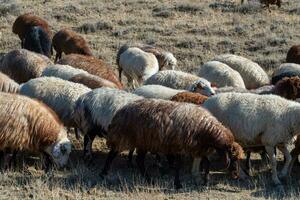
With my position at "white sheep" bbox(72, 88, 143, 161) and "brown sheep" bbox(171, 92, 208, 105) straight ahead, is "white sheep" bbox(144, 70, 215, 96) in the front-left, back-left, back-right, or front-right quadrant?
front-left

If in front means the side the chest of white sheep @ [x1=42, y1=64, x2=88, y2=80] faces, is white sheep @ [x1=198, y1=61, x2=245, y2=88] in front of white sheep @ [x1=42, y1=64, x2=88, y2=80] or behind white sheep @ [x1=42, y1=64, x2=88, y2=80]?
in front

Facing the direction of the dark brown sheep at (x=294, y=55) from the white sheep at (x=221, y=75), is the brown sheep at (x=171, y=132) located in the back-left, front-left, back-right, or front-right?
back-right

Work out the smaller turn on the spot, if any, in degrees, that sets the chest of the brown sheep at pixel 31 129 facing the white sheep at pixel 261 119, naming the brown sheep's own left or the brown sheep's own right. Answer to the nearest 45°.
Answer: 0° — it already faces it

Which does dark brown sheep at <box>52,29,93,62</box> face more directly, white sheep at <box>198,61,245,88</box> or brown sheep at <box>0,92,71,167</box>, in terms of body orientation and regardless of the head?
the white sheep

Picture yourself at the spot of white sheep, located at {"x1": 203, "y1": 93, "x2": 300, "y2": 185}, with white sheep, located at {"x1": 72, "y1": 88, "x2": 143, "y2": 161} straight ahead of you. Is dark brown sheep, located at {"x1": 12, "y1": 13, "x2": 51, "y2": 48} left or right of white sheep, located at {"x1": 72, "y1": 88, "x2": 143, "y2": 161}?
right

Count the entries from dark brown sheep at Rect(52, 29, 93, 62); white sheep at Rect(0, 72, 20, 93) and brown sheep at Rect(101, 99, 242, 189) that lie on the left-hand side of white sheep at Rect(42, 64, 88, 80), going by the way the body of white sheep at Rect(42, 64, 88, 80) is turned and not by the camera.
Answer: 1

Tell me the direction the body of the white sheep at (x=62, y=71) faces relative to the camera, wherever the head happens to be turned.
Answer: to the viewer's right

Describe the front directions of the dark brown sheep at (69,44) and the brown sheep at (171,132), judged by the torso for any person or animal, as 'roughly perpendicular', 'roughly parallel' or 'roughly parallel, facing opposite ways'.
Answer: roughly parallel

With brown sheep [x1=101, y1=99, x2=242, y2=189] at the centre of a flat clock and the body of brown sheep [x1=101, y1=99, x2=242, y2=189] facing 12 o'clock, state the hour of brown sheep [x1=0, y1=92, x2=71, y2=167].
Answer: brown sheep [x1=0, y1=92, x2=71, y2=167] is roughly at 6 o'clock from brown sheep [x1=101, y1=99, x2=242, y2=189].

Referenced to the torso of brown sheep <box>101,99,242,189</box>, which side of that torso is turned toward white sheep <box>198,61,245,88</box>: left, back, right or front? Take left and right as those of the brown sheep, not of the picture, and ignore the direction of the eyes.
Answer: left

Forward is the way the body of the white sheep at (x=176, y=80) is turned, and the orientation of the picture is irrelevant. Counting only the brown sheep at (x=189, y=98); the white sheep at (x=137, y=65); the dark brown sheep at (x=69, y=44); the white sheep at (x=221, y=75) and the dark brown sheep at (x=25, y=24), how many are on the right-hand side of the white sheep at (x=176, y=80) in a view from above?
1

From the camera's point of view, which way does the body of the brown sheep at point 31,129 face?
to the viewer's right

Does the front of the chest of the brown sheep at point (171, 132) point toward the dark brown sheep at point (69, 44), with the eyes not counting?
no

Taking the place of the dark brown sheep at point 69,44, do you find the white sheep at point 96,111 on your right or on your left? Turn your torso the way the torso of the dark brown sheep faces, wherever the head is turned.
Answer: on your right
